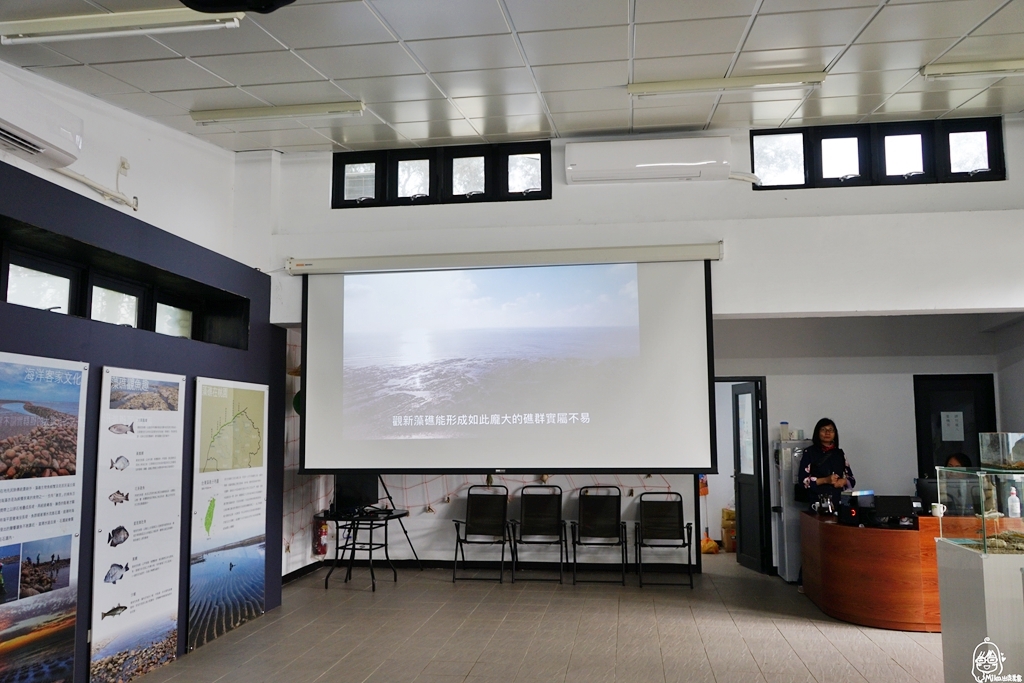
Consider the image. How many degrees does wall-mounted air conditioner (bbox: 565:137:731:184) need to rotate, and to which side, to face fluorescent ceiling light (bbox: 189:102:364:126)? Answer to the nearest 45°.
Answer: approximately 90° to its right

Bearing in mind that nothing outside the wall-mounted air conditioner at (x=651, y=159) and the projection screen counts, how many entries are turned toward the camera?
2

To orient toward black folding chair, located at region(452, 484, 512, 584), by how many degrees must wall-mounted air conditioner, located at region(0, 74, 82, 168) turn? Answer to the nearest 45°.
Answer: approximately 90° to its left

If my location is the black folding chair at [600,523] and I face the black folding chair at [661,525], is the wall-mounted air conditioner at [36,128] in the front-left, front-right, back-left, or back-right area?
back-right

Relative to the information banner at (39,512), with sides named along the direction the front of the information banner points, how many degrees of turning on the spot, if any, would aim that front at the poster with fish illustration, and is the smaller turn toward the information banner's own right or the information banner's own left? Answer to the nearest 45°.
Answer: approximately 90° to the information banner's own left

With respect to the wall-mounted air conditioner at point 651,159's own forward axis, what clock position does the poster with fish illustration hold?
The poster with fish illustration is roughly at 2 o'clock from the wall-mounted air conditioner.

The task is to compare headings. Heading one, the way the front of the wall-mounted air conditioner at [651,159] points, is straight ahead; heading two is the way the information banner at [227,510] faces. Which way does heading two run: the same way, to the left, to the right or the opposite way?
to the left

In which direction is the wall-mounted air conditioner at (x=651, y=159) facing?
toward the camera

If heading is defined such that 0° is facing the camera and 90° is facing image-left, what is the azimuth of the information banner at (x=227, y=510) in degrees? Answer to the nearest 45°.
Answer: approximately 315°

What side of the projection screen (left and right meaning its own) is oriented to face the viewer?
front

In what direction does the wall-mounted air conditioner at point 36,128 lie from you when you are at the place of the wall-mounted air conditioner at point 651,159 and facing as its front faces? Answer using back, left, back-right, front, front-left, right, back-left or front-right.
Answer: front-right

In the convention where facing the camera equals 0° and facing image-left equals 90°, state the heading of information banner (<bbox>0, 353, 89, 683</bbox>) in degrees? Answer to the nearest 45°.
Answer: approximately 315°

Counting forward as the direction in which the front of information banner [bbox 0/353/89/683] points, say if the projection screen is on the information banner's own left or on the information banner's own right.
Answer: on the information banner's own left
